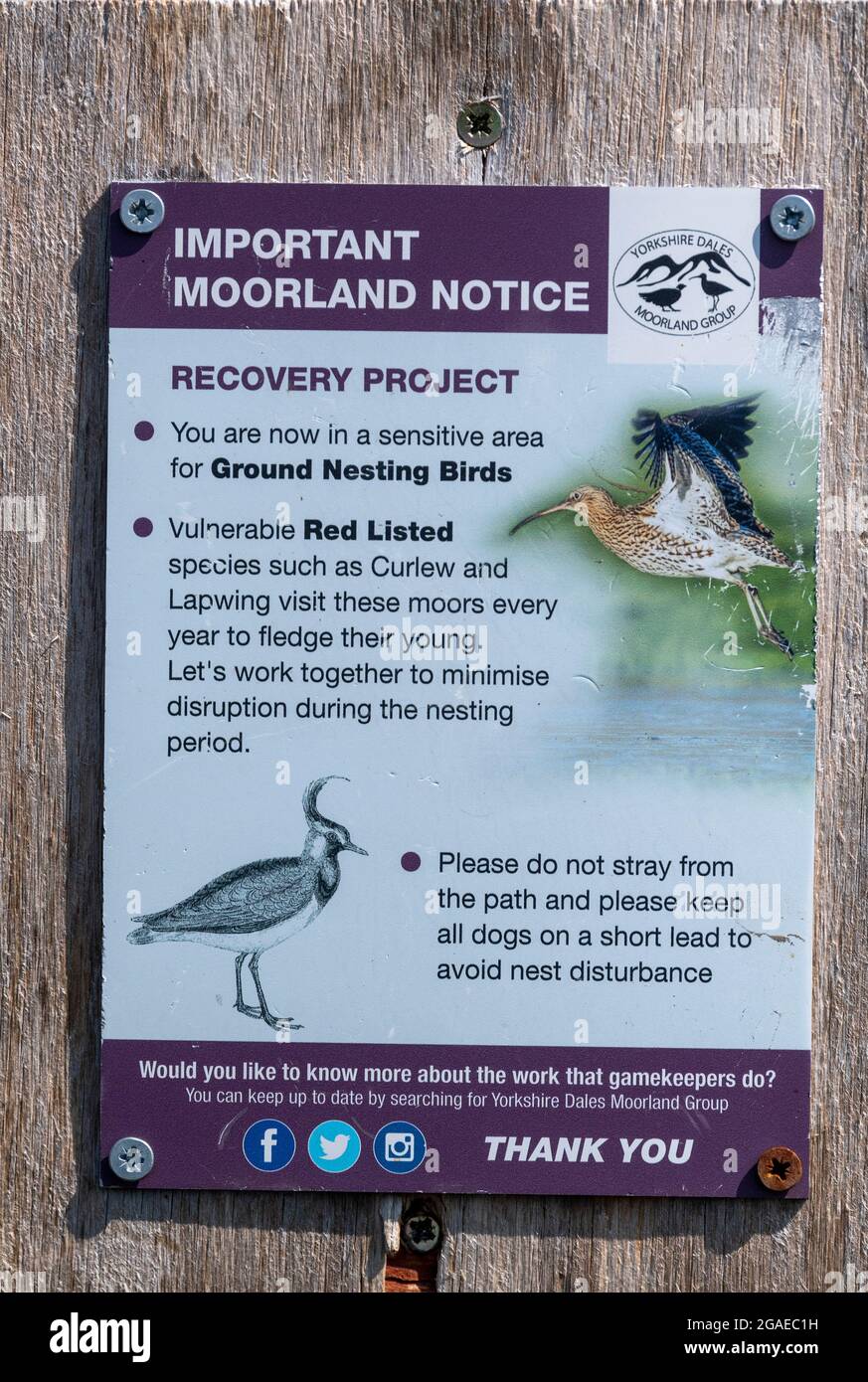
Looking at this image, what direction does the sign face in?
toward the camera
